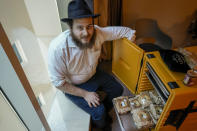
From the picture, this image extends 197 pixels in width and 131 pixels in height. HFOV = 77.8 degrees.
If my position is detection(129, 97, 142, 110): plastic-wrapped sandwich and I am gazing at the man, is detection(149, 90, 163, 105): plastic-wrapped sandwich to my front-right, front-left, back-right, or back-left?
back-right

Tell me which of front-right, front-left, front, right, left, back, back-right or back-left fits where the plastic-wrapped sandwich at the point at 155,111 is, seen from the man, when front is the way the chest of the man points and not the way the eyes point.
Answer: front

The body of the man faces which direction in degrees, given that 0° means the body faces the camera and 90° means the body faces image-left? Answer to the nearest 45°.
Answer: approximately 315°

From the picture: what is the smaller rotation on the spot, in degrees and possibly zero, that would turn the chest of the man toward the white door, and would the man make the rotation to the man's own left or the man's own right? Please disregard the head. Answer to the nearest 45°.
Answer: approximately 90° to the man's own right

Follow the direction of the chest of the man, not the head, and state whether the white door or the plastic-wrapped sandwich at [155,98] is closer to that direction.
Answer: the plastic-wrapped sandwich

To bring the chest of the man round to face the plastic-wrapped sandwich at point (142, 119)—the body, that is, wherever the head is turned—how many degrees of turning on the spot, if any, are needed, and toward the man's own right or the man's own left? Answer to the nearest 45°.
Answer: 0° — they already face it

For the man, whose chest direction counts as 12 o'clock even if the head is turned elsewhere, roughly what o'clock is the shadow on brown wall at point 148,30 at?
The shadow on brown wall is roughly at 9 o'clock from the man.
